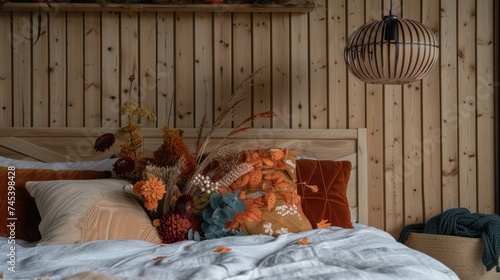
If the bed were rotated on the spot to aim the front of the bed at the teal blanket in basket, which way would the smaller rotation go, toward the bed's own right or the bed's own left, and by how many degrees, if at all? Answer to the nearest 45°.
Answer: approximately 135° to the bed's own left

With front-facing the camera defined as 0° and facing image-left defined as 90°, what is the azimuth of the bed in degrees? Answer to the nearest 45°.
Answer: approximately 0°
